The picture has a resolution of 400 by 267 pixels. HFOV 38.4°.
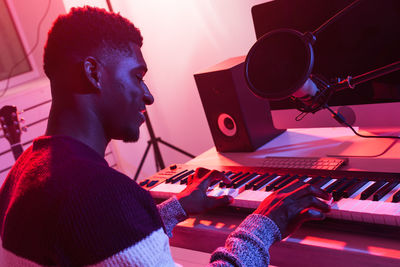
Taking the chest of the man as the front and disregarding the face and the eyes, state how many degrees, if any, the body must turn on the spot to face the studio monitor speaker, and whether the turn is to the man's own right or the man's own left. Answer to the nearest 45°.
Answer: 0° — they already face it

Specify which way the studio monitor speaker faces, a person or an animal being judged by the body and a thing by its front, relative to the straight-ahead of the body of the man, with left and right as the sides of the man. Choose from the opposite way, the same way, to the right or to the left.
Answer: the opposite way

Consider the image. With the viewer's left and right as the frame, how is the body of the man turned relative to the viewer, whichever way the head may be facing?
facing away from the viewer and to the right of the viewer

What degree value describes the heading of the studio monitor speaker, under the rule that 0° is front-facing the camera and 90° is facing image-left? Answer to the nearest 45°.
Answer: approximately 45°

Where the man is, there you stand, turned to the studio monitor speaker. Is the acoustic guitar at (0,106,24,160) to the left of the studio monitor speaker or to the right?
left

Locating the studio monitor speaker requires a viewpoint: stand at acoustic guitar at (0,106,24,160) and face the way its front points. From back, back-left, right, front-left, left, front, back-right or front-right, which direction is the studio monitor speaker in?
front-left

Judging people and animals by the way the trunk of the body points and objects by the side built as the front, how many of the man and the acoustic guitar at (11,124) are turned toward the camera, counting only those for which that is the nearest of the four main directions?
1

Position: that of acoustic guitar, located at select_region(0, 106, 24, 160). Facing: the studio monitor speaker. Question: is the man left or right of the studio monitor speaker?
right

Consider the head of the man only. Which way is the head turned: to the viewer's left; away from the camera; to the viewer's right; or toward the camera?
to the viewer's right

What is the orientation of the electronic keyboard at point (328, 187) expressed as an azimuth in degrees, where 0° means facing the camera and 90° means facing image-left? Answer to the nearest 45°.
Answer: approximately 45°

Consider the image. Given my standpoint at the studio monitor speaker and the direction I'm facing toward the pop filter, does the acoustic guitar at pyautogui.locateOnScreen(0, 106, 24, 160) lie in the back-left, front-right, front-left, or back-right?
back-right

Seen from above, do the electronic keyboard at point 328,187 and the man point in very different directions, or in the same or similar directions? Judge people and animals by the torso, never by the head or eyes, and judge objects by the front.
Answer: very different directions
